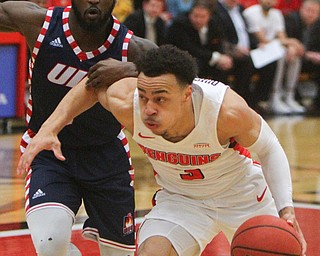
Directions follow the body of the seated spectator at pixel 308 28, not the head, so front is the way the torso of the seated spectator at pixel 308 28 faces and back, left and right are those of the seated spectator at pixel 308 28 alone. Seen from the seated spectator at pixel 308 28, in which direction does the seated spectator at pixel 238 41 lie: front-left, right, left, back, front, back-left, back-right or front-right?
front-right

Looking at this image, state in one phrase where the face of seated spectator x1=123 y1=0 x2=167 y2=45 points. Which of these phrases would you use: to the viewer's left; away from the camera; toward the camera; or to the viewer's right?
toward the camera

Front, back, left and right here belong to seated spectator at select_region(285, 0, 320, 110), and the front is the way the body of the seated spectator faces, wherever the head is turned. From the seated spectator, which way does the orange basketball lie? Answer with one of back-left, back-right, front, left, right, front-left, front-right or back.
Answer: front

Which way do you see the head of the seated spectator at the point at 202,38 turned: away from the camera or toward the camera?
toward the camera

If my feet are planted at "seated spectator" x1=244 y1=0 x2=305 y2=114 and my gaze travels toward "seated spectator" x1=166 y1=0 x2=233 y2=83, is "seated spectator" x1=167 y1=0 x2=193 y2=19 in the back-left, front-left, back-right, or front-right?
front-right

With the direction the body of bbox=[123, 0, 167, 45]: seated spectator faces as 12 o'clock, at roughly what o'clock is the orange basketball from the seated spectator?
The orange basketball is roughly at 12 o'clock from the seated spectator.

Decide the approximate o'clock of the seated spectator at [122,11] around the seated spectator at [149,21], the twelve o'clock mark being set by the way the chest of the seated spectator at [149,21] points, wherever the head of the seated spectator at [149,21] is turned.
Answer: the seated spectator at [122,11] is roughly at 4 o'clock from the seated spectator at [149,21].

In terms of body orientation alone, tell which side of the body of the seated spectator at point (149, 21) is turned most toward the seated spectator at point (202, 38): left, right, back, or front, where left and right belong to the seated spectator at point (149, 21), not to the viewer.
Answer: left

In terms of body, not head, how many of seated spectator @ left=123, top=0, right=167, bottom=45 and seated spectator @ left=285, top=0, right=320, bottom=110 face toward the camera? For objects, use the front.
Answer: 2

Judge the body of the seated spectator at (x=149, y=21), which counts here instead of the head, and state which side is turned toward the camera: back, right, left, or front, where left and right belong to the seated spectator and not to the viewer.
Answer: front

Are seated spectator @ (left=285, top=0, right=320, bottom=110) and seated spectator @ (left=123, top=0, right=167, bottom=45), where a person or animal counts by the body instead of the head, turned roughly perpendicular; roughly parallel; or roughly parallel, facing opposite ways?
roughly parallel
